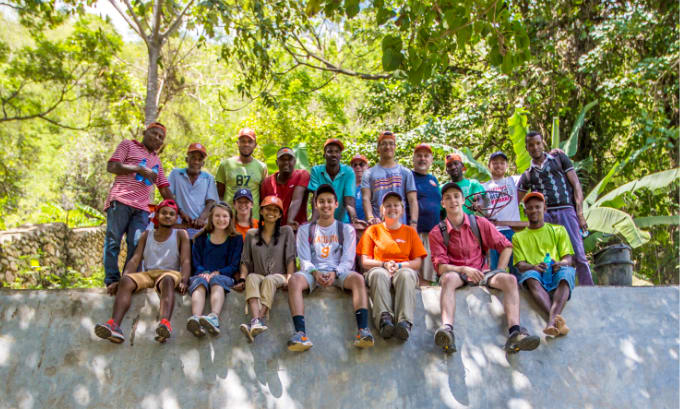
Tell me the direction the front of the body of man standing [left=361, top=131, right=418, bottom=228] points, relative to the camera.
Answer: toward the camera

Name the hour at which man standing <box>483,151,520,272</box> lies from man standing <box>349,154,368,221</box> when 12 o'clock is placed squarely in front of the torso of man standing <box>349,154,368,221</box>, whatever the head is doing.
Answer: man standing <box>483,151,520,272</box> is roughly at 9 o'clock from man standing <box>349,154,368,221</box>.

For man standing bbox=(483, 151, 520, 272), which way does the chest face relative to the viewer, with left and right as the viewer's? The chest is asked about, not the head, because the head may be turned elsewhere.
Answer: facing the viewer

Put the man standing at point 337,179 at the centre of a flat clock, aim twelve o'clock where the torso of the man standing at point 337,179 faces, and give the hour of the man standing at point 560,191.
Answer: the man standing at point 560,191 is roughly at 9 o'clock from the man standing at point 337,179.

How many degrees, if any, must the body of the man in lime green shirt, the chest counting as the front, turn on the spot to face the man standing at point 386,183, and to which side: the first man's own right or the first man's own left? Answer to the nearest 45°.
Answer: approximately 90° to the first man's own right

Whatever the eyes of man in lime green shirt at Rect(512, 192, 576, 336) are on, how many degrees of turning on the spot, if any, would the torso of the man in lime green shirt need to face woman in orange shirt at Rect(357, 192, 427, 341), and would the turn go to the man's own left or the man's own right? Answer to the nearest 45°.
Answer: approximately 45° to the man's own right

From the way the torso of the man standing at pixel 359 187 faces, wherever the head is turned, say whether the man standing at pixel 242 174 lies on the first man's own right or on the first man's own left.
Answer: on the first man's own right

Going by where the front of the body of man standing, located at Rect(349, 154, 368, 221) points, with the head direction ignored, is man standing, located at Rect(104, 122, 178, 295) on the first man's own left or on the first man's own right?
on the first man's own right

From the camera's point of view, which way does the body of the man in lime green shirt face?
toward the camera
